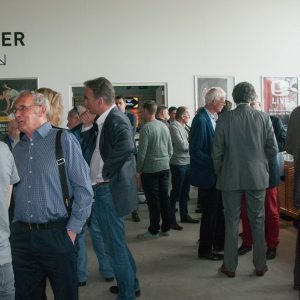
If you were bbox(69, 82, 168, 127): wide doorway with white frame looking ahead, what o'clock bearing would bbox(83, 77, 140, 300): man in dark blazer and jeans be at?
The man in dark blazer and jeans is roughly at 12 o'clock from the wide doorway with white frame.

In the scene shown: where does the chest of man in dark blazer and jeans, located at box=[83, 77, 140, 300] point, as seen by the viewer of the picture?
to the viewer's left

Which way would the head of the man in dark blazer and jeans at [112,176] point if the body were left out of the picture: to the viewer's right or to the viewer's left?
to the viewer's left

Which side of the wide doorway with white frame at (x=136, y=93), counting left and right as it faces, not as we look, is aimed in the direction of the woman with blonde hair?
front

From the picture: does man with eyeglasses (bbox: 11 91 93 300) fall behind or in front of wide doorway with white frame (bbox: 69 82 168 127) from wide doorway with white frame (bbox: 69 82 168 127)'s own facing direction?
in front

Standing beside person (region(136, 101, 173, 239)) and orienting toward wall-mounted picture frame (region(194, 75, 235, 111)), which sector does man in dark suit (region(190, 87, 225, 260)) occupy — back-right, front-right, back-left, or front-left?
back-right

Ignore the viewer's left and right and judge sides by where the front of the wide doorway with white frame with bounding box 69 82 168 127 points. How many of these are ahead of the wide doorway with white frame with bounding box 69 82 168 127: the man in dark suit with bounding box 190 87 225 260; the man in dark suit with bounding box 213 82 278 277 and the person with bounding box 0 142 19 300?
3

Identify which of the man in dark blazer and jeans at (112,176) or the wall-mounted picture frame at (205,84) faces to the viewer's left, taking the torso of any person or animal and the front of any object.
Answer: the man in dark blazer and jeans

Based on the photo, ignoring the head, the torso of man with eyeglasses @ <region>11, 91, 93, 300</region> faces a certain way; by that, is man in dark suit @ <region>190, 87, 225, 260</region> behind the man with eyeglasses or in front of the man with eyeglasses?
behind

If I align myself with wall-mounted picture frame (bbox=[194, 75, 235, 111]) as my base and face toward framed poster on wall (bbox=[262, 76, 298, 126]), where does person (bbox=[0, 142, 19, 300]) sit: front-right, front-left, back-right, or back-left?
back-right

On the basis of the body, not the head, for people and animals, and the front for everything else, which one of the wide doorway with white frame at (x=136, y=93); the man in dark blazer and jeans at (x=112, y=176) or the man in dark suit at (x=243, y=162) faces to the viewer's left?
the man in dark blazer and jeans at (x=112, y=176)
